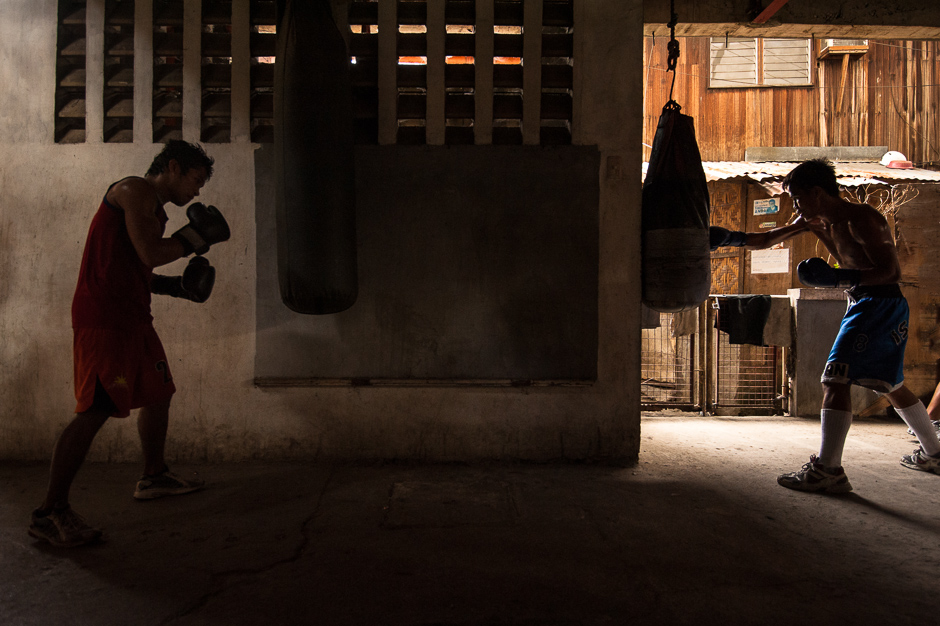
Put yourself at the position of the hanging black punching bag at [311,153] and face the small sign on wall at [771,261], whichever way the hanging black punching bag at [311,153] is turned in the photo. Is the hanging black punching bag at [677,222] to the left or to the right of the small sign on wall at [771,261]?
right

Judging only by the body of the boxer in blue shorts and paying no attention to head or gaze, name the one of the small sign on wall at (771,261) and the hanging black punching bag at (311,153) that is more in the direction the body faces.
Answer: the hanging black punching bag

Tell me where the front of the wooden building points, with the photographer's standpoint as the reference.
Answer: facing the viewer

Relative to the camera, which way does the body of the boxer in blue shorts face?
to the viewer's left

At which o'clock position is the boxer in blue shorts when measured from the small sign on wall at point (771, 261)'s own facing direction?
The boxer in blue shorts is roughly at 12 o'clock from the small sign on wall.

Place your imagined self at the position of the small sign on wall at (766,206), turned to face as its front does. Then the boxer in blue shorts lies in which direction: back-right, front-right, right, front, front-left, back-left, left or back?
front

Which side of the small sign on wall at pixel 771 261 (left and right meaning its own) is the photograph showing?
front

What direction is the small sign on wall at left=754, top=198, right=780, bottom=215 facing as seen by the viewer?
toward the camera

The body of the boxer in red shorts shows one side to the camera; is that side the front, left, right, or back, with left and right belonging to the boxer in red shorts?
right

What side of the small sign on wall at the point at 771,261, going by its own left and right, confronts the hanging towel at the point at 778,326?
front

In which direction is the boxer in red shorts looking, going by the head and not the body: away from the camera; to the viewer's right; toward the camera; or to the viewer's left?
to the viewer's right

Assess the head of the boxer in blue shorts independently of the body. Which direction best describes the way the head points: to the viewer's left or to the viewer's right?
to the viewer's left

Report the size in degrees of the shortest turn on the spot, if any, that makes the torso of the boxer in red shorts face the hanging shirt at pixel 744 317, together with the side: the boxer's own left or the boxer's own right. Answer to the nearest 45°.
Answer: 0° — they already face it

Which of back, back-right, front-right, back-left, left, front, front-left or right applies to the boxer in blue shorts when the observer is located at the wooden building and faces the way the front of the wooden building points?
front

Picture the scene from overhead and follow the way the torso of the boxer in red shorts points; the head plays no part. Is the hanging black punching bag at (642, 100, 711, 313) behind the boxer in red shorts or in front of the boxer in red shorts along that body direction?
in front

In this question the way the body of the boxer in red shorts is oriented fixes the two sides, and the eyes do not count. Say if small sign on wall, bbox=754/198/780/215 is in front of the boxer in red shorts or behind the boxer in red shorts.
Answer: in front

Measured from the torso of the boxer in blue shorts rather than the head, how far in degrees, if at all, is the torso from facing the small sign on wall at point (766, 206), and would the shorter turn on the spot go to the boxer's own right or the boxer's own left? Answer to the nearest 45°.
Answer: approximately 90° to the boxer's own right
